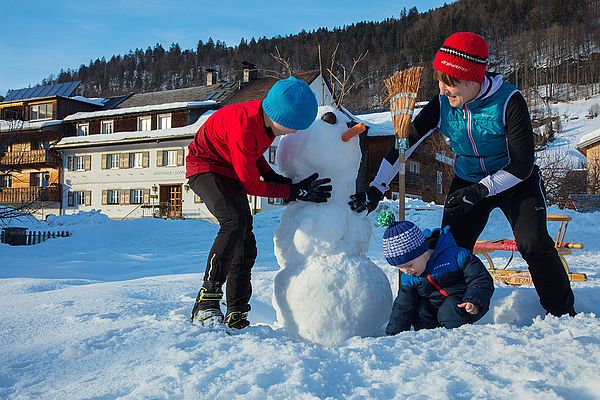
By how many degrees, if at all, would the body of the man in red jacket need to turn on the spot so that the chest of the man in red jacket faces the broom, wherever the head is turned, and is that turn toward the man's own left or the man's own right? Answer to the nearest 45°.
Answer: approximately 45° to the man's own left

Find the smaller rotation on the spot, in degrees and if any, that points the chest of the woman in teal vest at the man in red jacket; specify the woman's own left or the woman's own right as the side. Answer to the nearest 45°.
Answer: approximately 45° to the woman's own right

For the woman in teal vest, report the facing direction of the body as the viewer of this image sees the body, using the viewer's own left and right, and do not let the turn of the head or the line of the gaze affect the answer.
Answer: facing the viewer and to the left of the viewer

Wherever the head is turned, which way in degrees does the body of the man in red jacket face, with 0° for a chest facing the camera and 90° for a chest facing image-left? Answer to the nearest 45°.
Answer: approximately 270°

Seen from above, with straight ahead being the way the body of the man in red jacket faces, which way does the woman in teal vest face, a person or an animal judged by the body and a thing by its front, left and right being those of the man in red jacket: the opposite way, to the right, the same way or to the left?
the opposite way

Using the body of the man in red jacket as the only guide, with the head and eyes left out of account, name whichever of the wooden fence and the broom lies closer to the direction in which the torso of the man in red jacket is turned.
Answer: the broom

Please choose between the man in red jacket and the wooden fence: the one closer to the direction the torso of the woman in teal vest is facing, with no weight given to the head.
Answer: the man in red jacket

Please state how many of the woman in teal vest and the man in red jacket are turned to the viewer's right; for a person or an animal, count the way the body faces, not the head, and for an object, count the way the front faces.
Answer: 1
